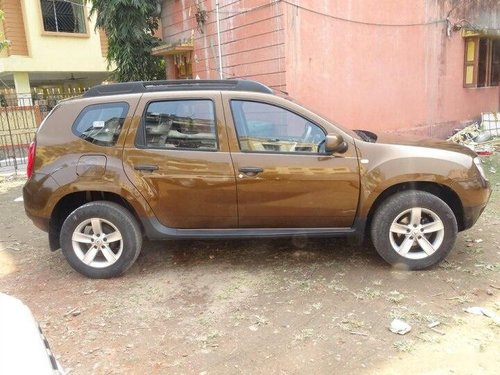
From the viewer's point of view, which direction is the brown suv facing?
to the viewer's right

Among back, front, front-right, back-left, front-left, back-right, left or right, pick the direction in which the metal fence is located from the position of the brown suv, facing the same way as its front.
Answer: back-left

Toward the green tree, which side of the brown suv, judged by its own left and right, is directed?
left
